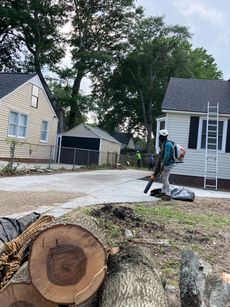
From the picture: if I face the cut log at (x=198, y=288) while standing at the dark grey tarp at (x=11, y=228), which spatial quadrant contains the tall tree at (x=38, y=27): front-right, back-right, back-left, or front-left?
back-left

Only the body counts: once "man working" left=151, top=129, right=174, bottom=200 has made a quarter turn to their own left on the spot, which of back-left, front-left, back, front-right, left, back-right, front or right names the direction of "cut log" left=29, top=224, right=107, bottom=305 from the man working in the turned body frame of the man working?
front

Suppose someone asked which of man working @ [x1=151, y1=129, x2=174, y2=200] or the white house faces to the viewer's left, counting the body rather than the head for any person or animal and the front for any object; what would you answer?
the man working

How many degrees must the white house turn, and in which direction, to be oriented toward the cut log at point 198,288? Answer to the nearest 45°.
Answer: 0° — it already faces it

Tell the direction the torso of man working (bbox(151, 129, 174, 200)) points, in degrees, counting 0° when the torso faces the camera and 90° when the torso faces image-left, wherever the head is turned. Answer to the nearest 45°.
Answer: approximately 90°

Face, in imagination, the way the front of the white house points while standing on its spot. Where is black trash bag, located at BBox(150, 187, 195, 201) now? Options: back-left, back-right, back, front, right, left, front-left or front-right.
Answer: front

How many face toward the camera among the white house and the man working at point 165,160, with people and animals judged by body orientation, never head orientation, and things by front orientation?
1

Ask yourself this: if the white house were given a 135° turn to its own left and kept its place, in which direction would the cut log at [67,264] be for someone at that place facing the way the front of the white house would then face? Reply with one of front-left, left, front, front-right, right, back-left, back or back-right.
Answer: back-right

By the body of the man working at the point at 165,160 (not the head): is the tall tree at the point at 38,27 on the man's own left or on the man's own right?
on the man's own right

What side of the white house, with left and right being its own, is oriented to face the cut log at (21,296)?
front

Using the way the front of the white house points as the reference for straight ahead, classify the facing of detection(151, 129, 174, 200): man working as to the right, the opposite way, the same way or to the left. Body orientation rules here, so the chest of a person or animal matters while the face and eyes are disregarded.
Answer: to the right

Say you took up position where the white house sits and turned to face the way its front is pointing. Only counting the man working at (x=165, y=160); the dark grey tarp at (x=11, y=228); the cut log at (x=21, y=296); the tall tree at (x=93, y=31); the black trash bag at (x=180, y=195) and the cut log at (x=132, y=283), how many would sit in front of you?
5

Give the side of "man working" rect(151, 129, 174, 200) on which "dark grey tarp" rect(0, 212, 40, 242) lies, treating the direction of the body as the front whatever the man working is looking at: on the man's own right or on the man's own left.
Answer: on the man's own left

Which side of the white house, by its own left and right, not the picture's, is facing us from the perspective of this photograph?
front
